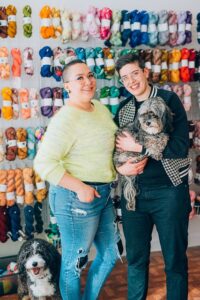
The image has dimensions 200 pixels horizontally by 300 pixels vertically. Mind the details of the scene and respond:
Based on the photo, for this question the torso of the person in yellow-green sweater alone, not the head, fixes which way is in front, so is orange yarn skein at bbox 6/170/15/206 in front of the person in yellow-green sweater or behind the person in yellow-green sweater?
behind

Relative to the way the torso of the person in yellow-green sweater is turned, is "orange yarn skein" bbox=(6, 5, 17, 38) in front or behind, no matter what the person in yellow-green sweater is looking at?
behind

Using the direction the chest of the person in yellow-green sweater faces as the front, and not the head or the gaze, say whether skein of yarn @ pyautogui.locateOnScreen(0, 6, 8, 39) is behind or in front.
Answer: behind

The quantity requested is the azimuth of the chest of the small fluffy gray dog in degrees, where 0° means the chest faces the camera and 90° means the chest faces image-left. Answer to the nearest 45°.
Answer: approximately 315°

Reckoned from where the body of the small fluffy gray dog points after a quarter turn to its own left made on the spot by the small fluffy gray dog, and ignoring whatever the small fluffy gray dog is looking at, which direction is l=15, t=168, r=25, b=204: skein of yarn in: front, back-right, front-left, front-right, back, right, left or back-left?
left

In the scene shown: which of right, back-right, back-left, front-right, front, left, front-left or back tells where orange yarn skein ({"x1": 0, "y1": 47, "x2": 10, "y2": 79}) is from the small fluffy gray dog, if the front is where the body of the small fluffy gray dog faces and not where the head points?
back

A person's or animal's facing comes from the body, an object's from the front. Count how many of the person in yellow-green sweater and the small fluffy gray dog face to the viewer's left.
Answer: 0
